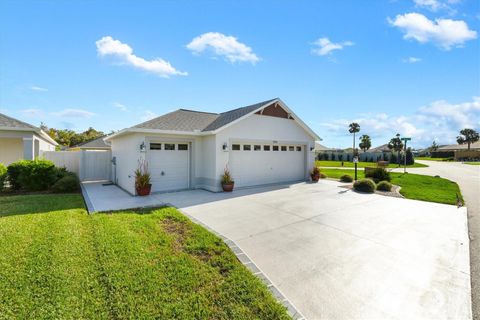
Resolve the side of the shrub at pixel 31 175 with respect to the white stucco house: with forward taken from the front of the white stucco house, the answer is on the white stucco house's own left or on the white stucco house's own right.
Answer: on the white stucco house's own right

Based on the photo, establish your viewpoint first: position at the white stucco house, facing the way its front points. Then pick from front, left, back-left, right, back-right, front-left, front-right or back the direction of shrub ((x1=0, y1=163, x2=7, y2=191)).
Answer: back-right

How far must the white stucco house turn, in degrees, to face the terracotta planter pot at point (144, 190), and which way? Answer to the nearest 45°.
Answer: approximately 90° to its right

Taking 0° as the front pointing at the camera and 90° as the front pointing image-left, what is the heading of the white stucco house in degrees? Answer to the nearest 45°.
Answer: approximately 315°

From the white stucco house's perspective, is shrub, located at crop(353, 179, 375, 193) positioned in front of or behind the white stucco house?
in front

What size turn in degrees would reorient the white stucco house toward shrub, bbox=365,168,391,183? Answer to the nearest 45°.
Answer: approximately 45° to its left

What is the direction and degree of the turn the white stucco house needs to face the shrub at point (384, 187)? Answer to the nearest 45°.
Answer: approximately 45° to its left
